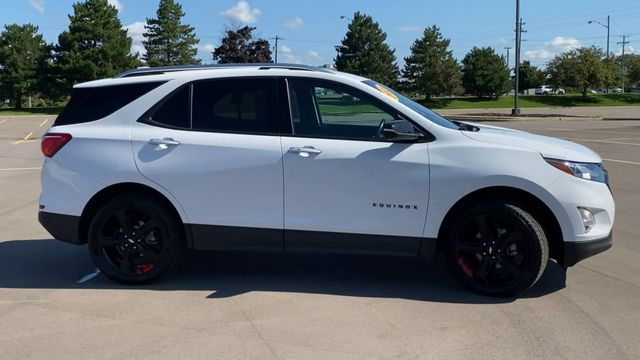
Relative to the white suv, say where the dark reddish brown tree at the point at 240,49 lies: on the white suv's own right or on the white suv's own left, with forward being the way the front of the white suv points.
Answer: on the white suv's own left

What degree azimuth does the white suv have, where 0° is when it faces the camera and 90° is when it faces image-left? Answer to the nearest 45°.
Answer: approximately 270°
